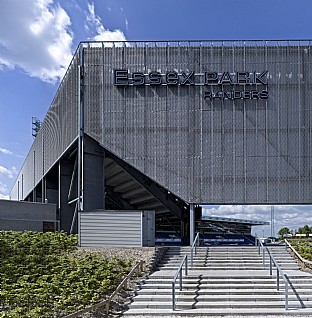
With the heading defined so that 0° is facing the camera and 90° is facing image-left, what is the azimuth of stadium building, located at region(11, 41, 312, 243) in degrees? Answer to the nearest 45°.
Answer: approximately 0°

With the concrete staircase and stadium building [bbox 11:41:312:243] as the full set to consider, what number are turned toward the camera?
2

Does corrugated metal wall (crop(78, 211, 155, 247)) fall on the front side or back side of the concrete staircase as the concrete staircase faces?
on the back side

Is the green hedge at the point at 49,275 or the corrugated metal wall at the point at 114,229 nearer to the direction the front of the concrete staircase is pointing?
the green hedge

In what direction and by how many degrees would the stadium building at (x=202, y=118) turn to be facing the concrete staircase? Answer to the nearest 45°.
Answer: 0° — it already faces it

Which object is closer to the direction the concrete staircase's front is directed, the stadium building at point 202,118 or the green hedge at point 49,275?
the green hedge

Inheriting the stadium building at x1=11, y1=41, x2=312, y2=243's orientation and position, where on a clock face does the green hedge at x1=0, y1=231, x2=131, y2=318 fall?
The green hedge is roughly at 1 o'clock from the stadium building.

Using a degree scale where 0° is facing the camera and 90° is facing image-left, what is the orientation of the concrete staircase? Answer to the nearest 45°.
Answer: approximately 0°

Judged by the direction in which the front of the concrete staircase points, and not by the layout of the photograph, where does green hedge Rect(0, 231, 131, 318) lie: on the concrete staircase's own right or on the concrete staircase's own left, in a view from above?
on the concrete staircase's own right
